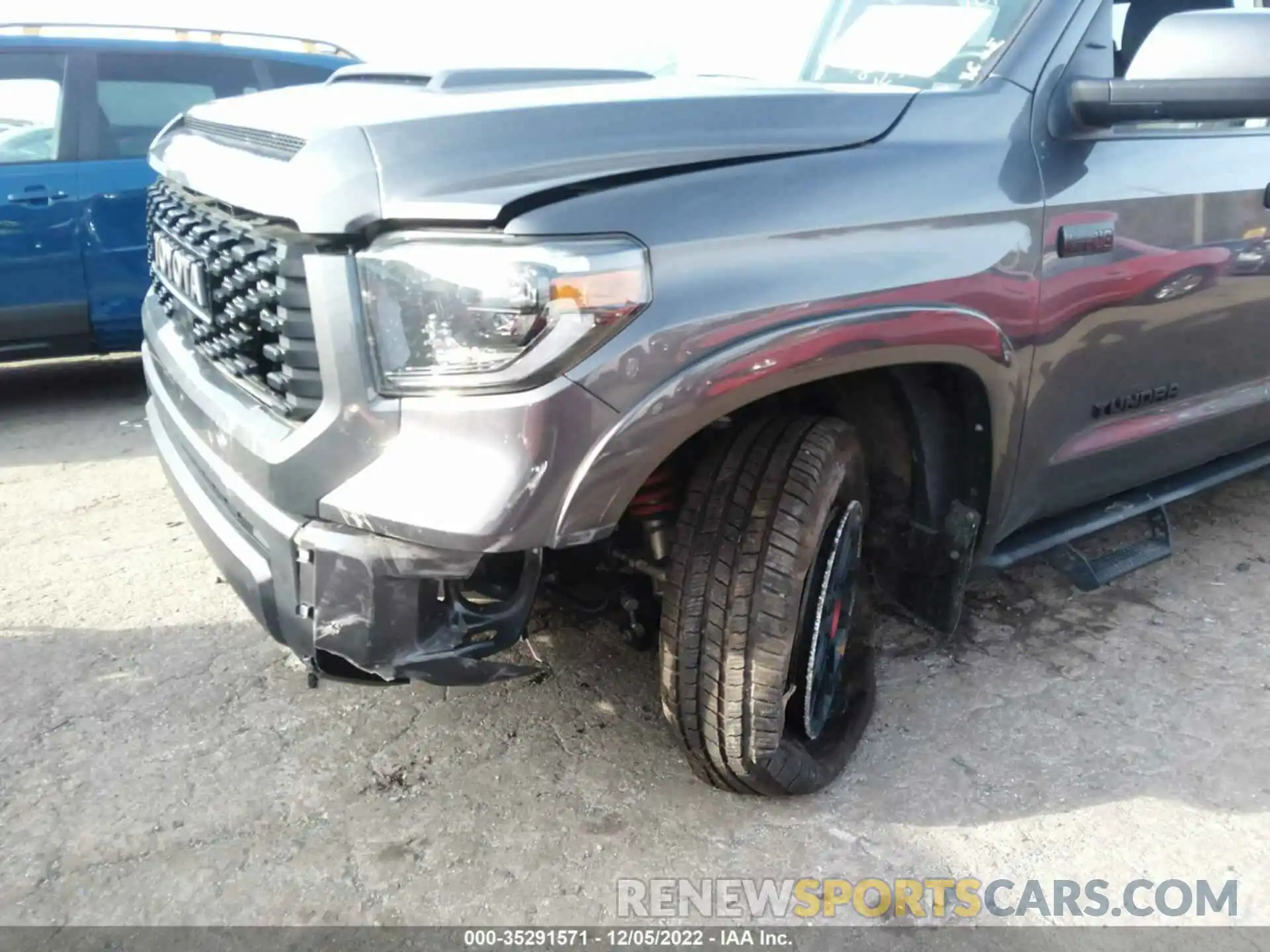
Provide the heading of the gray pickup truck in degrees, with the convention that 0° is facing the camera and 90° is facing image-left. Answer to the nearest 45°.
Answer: approximately 45°

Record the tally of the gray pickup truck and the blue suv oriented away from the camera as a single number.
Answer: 0

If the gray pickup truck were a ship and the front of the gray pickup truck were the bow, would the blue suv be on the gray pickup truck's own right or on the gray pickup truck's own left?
on the gray pickup truck's own right

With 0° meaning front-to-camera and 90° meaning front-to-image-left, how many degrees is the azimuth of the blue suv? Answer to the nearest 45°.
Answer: approximately 90°

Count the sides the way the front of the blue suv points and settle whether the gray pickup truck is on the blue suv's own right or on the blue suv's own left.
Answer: on the blue suv's own left
